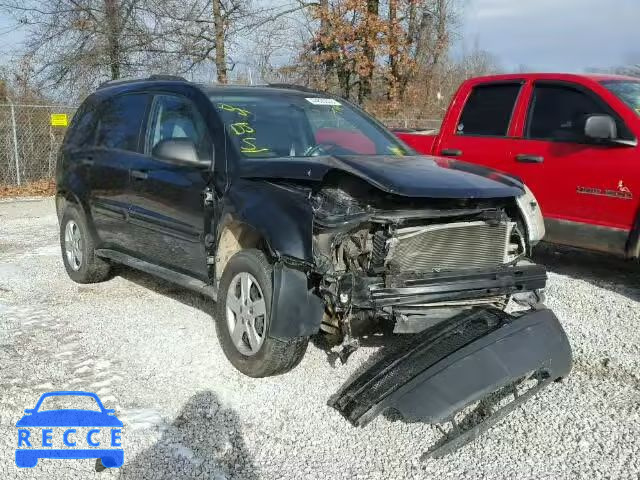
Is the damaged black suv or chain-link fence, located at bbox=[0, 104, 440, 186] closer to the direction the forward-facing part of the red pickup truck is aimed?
the damaged black suv

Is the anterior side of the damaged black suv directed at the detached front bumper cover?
yes

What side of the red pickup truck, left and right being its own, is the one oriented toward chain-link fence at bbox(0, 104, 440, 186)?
back

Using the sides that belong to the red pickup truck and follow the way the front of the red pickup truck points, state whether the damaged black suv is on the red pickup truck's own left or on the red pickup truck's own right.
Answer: on the red pickup truck's own right

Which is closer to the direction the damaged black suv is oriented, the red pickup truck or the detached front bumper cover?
the detached front bumper cover

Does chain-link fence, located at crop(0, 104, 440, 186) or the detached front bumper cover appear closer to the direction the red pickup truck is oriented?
the detached front bumper cover

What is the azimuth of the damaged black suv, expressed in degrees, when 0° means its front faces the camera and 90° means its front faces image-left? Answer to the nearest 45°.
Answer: approximately 315°

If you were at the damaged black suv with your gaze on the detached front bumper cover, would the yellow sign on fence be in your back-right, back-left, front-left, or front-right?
back-left

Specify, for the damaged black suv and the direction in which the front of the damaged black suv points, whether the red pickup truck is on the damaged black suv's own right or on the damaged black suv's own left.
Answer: on the damaged black suv's own left

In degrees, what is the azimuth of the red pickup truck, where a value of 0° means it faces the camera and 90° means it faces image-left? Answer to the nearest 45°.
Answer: approximately 315°
